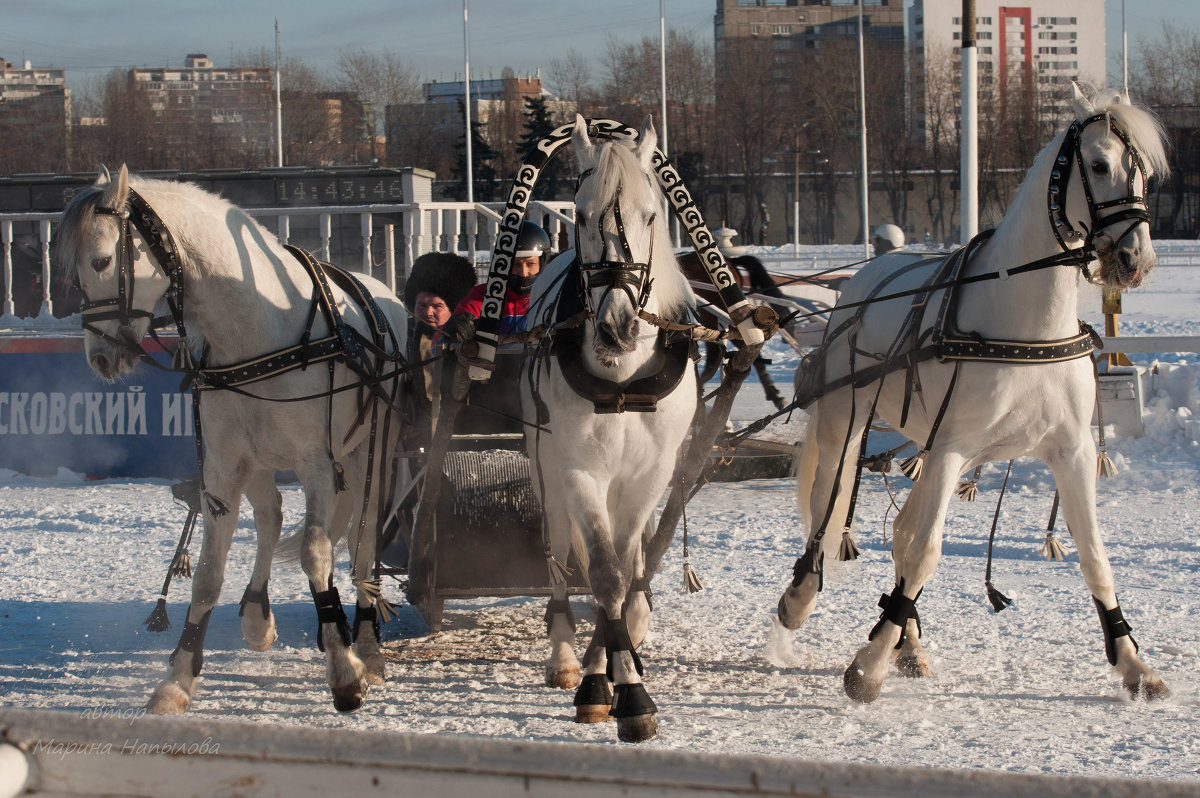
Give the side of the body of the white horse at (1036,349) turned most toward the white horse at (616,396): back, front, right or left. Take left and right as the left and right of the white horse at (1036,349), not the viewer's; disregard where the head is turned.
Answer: right

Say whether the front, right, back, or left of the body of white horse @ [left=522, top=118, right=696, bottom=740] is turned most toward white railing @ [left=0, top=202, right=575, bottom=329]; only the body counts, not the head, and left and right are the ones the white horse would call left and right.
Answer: back

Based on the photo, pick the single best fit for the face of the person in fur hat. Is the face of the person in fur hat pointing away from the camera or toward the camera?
toward the camera

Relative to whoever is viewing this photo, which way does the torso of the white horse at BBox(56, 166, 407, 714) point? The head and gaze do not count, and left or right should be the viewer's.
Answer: facing the viewer and to the left of the viewer

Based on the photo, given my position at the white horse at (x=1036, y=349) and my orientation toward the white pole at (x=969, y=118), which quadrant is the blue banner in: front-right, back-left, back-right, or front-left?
front-left

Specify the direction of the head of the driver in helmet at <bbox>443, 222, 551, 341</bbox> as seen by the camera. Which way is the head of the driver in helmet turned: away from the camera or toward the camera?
toward the camera

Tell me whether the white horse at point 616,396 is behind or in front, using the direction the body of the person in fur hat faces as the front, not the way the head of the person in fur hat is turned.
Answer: in front

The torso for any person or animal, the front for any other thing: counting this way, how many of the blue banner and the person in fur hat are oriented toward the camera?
2

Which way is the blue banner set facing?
toward the camera

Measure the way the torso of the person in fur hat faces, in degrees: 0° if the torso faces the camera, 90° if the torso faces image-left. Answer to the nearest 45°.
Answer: approximately 0°

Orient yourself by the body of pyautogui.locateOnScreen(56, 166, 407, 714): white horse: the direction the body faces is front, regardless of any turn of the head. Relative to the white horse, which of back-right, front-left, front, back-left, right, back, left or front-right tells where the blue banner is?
back-right

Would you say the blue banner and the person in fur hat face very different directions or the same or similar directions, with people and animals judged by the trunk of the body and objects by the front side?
same or similar directions

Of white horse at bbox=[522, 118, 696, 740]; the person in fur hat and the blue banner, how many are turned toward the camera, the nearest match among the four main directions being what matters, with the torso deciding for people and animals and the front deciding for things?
3
